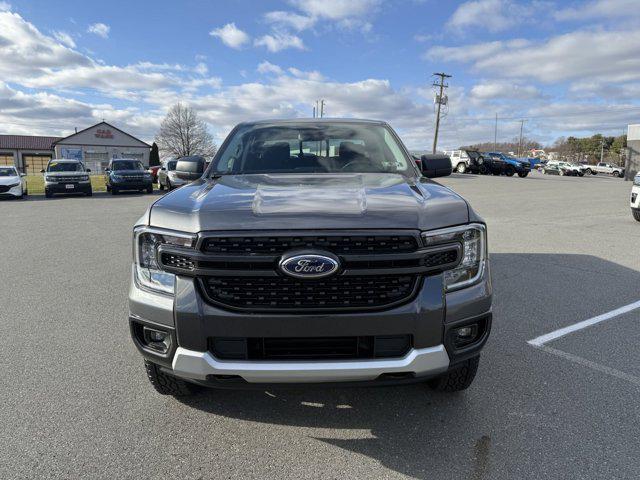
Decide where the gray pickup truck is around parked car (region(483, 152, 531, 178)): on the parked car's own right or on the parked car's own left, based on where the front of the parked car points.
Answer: on the parked car's own right

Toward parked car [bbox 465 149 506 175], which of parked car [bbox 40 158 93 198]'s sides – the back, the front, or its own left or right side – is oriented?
left

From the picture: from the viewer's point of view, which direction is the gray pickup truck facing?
toward the camera

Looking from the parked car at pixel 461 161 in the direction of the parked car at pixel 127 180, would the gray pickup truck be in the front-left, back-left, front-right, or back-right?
front-left

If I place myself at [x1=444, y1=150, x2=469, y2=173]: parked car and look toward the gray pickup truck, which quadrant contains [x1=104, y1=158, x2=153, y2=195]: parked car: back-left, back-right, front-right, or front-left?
front-right

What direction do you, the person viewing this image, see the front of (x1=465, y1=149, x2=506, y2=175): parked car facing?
facing the viewer and to the right of the viewer

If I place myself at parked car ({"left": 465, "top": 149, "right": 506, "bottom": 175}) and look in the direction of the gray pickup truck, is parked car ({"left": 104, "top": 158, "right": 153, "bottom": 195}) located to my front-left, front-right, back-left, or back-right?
front-right

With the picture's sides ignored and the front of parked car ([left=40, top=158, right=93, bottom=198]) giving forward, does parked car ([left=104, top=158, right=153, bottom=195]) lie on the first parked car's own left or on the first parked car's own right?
on the first parked car's own left

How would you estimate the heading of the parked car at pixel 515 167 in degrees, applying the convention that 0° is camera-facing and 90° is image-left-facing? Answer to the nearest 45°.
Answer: approximately 315°

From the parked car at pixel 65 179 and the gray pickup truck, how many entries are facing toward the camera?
2
